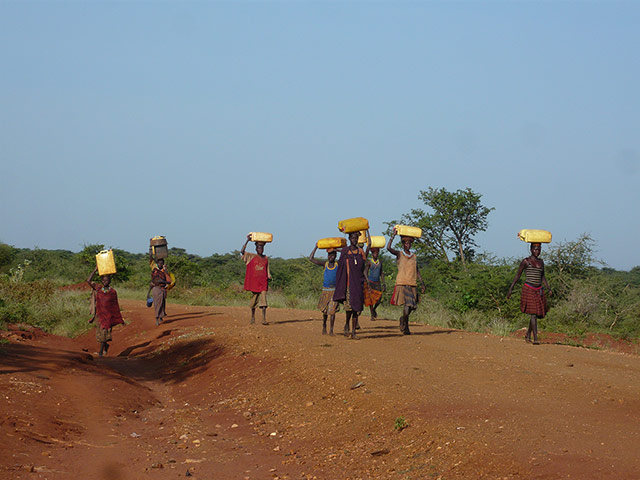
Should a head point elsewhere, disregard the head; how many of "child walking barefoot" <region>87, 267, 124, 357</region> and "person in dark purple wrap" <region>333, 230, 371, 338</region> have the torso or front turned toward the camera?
2

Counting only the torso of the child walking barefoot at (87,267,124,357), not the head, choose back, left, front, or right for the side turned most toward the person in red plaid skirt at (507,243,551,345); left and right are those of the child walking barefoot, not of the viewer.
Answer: left

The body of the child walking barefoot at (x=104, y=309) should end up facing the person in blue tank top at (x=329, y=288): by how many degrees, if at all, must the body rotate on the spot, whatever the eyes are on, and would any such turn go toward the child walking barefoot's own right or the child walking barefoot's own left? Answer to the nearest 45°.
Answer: approximately 90° to the child walking barefoot's own left

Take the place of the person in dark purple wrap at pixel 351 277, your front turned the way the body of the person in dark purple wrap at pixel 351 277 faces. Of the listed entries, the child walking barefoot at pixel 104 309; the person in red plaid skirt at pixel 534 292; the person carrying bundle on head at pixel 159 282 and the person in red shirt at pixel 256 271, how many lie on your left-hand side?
1

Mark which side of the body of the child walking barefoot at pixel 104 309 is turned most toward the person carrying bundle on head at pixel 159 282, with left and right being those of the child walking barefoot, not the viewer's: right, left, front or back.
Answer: back

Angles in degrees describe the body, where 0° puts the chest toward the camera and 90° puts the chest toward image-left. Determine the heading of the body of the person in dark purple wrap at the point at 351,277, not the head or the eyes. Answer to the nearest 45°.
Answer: approximately 0°

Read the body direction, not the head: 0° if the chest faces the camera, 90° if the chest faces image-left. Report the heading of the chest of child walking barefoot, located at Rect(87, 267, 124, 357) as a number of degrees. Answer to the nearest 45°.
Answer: approximately 0°

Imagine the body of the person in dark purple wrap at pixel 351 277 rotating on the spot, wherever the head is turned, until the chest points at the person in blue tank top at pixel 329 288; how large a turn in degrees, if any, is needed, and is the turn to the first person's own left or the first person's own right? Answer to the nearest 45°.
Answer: approximately 135° to the first person's own right

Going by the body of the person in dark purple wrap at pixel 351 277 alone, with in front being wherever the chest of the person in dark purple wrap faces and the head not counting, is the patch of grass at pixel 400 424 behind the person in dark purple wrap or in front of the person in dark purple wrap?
in front

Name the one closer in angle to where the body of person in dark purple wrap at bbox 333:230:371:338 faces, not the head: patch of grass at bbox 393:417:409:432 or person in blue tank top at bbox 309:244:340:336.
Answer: the patch of grass

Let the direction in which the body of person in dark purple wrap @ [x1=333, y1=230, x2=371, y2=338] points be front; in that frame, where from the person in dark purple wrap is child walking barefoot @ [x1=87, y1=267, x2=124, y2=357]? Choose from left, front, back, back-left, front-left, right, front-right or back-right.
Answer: right
